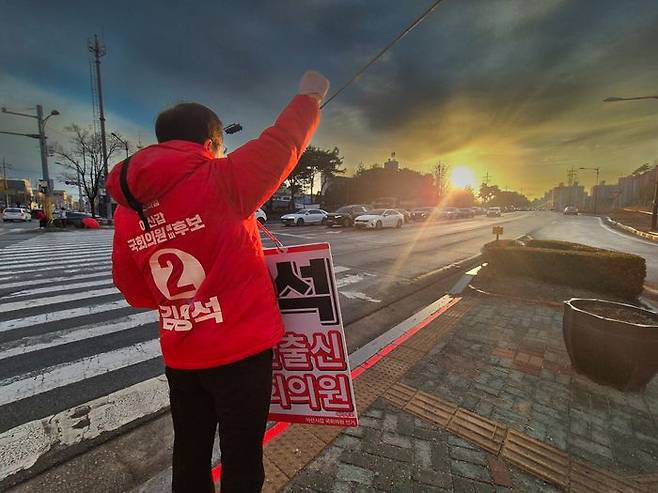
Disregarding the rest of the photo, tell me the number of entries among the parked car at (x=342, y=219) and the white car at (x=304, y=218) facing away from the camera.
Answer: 0

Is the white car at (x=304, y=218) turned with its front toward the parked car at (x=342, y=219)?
no

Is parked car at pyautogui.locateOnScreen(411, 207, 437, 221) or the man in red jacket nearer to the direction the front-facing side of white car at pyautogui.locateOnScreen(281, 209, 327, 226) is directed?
the man in red jacket

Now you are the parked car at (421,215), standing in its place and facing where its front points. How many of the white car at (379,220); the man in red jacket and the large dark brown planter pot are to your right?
0

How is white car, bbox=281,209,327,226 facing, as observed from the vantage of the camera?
facing the viewer and to the left of the viewer

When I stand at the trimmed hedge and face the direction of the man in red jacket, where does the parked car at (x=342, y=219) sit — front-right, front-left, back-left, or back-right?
back-right

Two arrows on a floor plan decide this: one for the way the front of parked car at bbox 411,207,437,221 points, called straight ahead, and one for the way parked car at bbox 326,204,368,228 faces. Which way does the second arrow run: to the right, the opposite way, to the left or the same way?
the same way

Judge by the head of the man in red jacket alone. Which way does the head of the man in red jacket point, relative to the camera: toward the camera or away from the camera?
away from the camera

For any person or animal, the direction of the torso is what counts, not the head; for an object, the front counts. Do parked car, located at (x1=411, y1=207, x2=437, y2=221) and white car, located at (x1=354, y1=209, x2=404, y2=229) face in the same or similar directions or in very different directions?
same or similar directions

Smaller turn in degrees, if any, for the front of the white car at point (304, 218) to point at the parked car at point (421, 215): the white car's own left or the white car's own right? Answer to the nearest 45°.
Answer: approximately 180°

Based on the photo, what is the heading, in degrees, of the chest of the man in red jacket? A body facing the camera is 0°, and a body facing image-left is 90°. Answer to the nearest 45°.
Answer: approximately 225°

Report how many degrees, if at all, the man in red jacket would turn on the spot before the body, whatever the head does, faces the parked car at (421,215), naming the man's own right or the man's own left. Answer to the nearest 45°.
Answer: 0° — they already face it

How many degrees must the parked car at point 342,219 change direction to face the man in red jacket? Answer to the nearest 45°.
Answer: approximately 45° to its left

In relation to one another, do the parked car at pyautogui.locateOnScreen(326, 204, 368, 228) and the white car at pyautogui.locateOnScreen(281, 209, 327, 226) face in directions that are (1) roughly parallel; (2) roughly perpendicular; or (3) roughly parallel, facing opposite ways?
roughly parallel

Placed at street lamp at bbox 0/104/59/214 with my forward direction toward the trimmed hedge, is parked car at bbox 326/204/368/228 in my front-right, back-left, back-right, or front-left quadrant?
front-left
